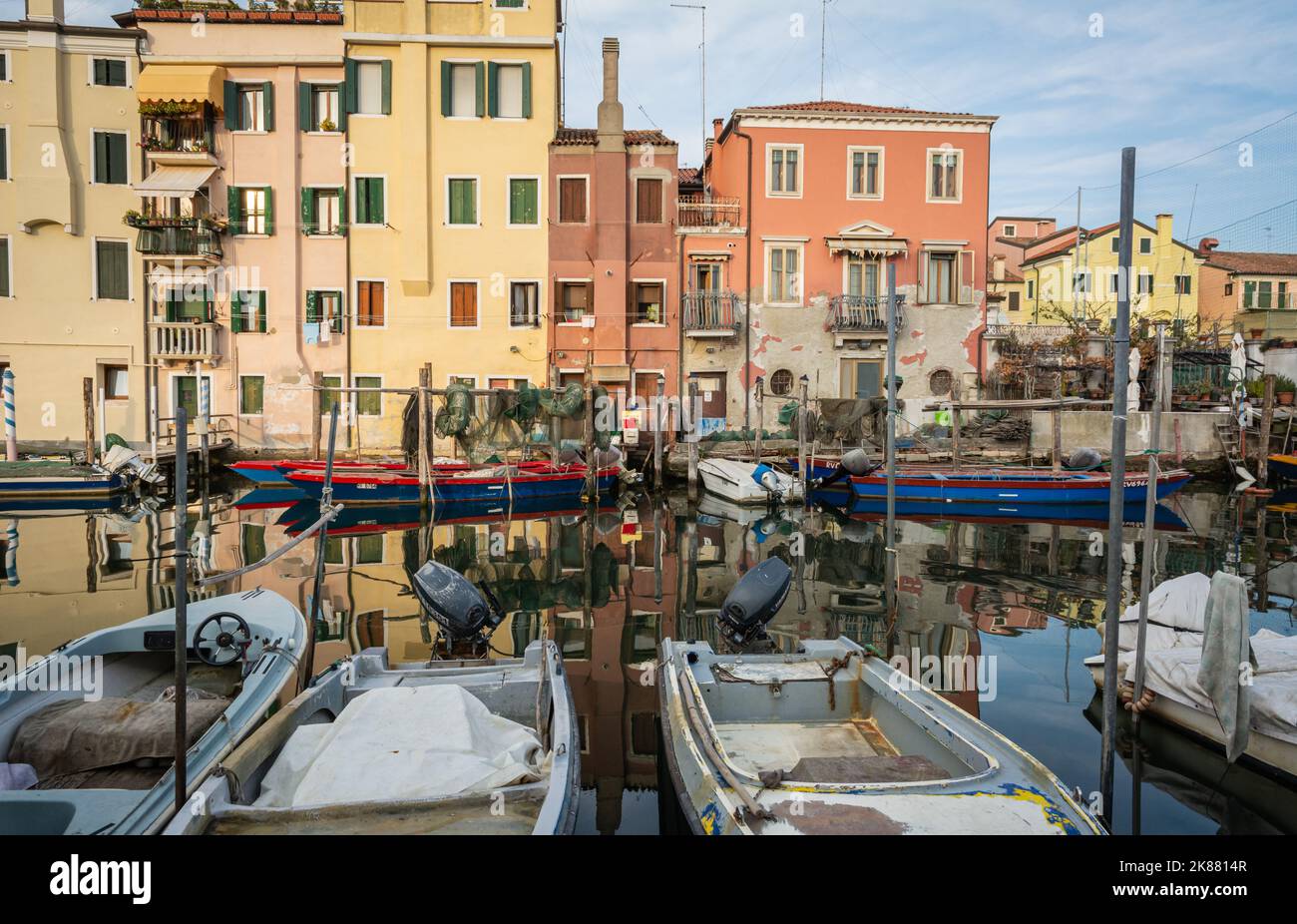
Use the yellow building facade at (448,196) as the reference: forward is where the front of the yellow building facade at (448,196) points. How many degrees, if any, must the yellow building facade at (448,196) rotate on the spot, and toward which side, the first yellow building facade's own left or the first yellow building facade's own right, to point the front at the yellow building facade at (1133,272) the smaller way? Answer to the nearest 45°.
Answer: approximately 90° to the first yellow building facade's own left

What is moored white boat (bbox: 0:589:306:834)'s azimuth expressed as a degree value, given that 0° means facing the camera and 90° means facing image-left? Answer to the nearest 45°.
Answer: approximately 225°

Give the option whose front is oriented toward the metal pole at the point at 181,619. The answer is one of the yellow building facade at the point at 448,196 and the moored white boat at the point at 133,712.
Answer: the yellow building facade

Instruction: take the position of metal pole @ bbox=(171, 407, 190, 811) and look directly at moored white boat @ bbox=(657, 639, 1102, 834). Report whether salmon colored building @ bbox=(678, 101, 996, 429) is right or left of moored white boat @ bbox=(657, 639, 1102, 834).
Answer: left

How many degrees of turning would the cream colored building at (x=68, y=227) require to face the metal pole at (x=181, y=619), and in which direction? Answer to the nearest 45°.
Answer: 0° — it already faces it

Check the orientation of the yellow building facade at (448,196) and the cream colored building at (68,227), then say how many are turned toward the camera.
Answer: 2

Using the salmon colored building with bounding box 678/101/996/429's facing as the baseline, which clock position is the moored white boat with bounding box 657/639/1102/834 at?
The moored white boat is roughly at 12 o'clock from the salmon colored building.

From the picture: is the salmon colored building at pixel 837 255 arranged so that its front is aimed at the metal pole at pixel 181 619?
yes

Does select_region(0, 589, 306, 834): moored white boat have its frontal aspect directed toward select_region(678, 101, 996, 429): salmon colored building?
yes
